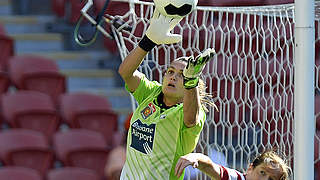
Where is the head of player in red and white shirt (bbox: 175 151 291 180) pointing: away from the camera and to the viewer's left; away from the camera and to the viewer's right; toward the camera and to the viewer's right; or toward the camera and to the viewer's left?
toward the camera and to the viewer's left

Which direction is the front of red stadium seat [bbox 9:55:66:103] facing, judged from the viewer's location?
facing the viewer and to the right of the viewer

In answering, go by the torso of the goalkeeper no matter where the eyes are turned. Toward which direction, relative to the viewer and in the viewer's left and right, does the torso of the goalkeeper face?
facing the viewer and to the left of the viewer

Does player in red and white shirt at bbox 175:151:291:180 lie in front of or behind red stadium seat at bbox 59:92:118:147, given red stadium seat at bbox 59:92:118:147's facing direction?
in front

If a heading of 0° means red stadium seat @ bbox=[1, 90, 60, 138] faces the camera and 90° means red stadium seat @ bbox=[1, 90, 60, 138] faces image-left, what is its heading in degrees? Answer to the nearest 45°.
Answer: approximately 315°

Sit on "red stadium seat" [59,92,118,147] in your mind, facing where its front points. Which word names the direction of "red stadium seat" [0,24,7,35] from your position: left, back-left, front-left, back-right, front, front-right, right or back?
back

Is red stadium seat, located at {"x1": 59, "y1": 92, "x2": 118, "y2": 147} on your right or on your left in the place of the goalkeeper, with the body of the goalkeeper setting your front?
on your right

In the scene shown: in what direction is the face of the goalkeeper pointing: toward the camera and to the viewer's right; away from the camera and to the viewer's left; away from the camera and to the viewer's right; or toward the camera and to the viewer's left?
toward the camera and to the viewer's left

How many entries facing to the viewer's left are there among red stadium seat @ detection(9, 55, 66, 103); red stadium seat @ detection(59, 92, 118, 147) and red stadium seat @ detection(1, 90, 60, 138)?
0

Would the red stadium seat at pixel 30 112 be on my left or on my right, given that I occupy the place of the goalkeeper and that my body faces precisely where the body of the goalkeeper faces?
on my right

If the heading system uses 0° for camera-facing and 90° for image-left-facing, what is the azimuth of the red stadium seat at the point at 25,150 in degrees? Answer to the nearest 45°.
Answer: approximately 315°

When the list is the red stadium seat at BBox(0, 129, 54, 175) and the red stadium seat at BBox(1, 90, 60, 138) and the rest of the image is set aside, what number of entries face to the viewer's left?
0
